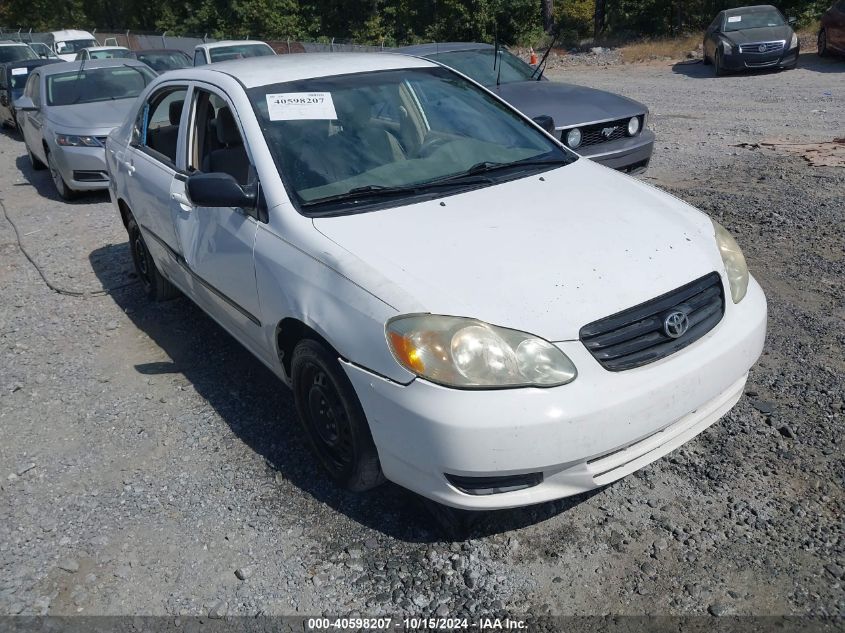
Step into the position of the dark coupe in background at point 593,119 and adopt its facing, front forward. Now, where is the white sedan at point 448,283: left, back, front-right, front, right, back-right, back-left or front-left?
front-right

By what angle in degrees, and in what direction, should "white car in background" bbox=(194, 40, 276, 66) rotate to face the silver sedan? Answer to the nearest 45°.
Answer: approximately 45° to its right

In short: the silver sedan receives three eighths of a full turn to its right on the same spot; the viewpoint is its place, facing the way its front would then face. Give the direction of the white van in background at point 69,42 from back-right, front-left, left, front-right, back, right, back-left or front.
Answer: right

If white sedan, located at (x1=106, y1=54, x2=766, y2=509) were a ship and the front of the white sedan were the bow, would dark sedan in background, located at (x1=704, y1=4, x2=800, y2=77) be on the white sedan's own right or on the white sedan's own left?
on the white sedan's own left

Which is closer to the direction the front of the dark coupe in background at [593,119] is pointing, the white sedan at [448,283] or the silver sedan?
the white sedan

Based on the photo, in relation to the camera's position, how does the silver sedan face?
facing the viewer and to the right of the viewer

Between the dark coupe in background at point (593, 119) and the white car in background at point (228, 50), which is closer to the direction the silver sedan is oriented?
the dark coupe in background

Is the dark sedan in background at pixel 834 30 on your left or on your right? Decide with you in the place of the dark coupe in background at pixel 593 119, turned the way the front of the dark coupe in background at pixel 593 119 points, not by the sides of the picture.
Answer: on your left

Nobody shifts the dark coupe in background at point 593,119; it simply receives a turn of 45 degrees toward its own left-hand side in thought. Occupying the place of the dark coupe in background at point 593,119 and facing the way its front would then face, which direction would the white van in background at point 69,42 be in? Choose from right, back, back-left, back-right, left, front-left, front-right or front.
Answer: back-left
